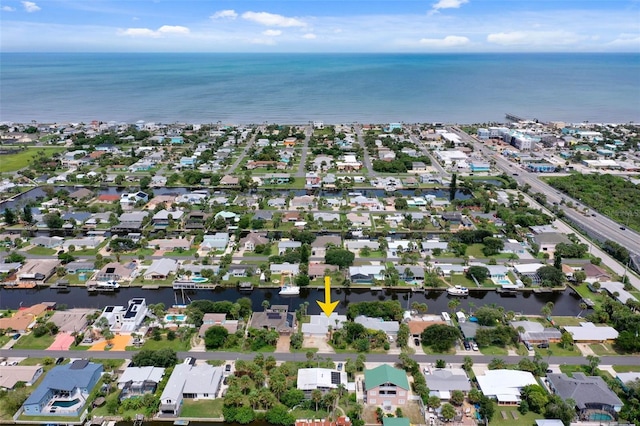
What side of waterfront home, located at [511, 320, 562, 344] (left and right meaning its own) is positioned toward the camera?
front

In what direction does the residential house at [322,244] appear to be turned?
toward the camera

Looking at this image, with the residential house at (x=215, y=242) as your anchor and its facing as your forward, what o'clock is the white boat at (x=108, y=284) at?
The white boat is roughly at 2 o'clock from the residential house.

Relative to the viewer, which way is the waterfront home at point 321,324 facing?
toward the camera

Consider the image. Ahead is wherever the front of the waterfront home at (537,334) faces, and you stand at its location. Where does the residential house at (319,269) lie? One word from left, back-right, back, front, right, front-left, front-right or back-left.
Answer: right

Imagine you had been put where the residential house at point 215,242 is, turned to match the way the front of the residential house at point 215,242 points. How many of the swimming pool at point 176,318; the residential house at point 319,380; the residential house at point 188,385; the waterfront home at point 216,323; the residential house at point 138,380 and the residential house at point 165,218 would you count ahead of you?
5

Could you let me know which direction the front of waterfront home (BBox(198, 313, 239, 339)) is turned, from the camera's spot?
facing the viewer

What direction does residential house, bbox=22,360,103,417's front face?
away from the camera

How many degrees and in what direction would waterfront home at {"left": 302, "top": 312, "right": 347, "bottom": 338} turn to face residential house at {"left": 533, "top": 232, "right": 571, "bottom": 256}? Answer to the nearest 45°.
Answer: approximately 135° to its left

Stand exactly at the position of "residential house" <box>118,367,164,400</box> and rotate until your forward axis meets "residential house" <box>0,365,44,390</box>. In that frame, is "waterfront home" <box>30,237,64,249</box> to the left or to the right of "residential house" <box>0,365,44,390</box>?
right

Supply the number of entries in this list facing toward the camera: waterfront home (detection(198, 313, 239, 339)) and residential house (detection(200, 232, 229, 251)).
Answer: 2

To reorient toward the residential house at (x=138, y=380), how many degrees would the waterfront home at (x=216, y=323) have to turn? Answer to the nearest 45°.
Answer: approximately 45° to its right

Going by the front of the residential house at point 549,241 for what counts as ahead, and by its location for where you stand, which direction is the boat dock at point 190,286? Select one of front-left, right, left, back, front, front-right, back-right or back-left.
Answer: front-right

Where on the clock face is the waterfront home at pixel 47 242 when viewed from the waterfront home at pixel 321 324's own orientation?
the waterfront home at pixel 47 242 is roughly at 4 o'clock from the waterfront home at pixel 321 324.

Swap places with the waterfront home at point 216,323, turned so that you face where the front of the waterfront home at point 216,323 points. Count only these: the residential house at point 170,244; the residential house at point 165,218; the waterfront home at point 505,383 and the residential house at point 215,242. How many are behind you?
3
